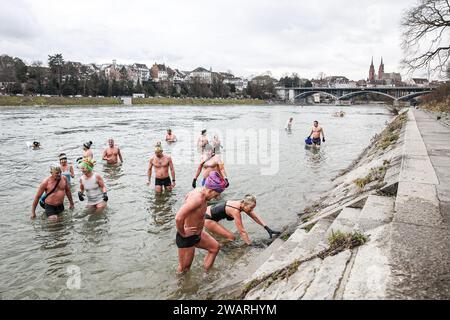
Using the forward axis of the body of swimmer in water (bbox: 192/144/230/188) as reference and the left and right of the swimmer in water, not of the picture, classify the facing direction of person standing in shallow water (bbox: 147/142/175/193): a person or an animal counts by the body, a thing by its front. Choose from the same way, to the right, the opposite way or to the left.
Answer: the same way

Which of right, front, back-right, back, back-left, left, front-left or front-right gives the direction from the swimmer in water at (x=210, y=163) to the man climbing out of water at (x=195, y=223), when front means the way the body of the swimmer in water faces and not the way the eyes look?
front

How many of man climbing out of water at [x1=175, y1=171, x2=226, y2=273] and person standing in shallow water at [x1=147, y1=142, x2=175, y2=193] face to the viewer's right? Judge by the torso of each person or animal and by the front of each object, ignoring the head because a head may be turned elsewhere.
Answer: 1

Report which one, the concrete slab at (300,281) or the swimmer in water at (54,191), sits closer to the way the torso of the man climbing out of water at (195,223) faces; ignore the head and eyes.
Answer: the concrete slab

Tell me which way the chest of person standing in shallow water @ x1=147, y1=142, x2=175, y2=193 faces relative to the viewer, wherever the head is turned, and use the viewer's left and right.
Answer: facing the viewer

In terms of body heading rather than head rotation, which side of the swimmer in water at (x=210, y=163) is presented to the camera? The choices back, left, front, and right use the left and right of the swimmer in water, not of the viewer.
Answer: front

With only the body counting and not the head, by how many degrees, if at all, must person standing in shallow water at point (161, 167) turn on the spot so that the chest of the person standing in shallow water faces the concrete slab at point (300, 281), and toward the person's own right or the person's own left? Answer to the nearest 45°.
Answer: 0° — they already face it

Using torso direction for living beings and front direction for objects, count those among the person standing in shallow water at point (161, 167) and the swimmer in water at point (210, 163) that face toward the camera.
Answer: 2

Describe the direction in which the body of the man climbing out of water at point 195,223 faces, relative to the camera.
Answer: to the viewer's right

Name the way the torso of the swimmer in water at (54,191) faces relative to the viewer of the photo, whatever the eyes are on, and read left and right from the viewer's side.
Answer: facing the viewer and to the right of the viewer
